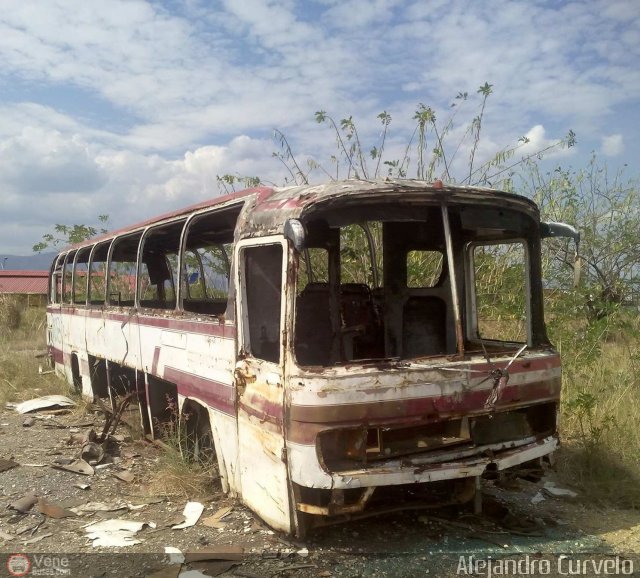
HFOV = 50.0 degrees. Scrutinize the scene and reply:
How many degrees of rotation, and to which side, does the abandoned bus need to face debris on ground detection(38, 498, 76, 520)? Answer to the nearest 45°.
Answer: approximately 45° to its right

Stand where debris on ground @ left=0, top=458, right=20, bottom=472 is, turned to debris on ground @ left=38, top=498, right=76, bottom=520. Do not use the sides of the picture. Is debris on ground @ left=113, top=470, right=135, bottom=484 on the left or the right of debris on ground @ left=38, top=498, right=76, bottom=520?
left

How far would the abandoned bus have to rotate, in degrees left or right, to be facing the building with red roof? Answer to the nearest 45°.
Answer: approximately 180°

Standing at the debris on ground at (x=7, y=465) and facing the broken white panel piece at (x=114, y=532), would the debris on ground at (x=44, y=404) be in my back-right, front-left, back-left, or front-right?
back-left

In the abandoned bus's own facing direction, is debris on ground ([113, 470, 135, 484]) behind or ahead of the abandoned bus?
behind

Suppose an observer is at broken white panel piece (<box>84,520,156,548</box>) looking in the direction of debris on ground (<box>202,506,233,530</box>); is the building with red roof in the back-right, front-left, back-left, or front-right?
back-left

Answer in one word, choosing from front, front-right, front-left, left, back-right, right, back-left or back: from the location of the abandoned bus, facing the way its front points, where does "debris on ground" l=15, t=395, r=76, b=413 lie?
back

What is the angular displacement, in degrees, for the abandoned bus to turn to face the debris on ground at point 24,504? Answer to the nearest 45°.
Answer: approximately 45° to its right

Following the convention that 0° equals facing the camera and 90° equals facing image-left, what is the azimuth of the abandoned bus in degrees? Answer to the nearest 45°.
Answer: approximately 315°
